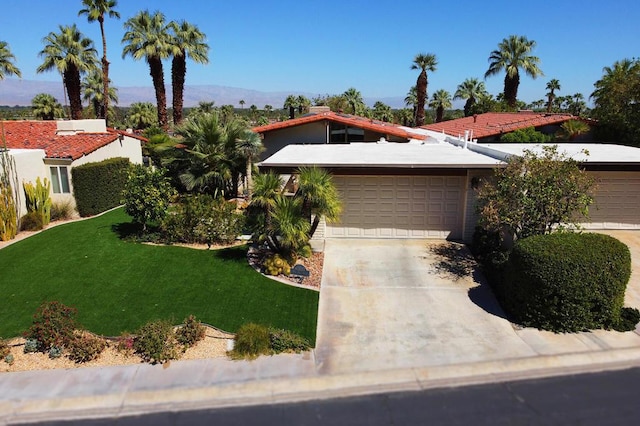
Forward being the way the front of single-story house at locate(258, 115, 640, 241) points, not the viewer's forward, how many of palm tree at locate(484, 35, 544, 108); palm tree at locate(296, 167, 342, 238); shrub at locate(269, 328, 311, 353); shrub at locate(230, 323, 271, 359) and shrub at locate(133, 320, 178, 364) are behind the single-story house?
1

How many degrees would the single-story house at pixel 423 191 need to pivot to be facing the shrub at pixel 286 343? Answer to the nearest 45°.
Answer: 0° — it already faces it

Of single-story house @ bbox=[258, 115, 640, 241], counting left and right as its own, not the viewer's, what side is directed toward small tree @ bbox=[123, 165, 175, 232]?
right

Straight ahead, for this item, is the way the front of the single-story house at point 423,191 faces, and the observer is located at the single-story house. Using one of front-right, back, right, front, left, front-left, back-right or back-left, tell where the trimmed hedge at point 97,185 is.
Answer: right

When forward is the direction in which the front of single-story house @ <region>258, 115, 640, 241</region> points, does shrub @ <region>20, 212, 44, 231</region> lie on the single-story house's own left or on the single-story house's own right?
on the single-story house's own right

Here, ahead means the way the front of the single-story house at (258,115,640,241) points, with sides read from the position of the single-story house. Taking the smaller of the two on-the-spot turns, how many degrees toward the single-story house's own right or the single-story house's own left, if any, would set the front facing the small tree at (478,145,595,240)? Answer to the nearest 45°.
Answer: approximately 45° to the single-story house's own left

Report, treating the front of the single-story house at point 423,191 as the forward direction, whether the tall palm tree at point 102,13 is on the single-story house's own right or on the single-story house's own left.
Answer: on the single-story house's own right

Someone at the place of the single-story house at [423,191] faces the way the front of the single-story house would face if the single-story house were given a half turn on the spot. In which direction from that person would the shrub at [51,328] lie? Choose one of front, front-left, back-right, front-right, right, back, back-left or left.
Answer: back-left

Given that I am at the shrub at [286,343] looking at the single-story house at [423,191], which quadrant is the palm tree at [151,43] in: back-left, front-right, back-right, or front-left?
front-left

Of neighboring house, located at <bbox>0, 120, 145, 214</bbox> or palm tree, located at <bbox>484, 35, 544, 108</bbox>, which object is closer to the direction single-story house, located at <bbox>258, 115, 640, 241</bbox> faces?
the neighboring house

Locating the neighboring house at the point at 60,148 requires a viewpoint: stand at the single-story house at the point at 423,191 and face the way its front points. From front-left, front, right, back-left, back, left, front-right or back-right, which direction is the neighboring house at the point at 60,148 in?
right

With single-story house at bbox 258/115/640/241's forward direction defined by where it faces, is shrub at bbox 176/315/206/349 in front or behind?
in front

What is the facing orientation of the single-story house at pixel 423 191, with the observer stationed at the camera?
facing the viewer

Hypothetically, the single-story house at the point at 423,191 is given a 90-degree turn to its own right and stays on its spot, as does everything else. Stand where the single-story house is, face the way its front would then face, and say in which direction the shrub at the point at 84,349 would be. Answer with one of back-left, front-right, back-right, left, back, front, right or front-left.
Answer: front-left

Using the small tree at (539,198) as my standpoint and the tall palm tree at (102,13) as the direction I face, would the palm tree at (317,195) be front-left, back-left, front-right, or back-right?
front-left
